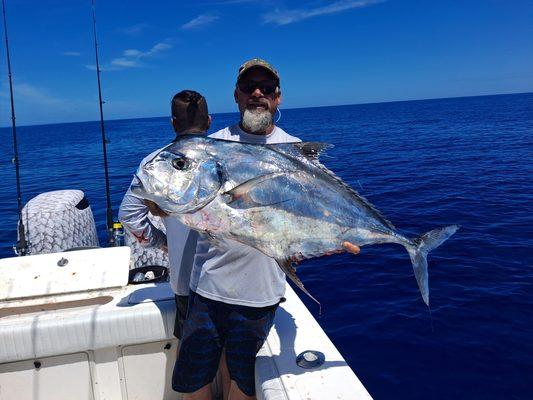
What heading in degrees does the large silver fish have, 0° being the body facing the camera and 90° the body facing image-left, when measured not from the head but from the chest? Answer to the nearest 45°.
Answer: approximately 90°

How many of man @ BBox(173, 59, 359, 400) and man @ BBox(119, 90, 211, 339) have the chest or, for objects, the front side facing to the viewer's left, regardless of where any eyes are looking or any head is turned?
0

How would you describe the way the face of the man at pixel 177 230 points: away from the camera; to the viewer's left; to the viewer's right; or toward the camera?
away from the camera

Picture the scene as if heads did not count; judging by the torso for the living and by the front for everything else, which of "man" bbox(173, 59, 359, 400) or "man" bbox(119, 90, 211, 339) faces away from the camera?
"man" bbox(119, 90, 211, 339)

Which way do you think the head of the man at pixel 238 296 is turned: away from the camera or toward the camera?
toward the camera

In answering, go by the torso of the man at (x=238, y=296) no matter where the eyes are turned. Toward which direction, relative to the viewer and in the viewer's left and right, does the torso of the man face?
facing the viewer

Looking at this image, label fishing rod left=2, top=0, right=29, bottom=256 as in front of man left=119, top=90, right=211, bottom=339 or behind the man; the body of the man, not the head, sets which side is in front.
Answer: in front

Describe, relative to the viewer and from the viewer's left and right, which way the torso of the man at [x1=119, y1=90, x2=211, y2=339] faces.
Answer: facing away from the viewer

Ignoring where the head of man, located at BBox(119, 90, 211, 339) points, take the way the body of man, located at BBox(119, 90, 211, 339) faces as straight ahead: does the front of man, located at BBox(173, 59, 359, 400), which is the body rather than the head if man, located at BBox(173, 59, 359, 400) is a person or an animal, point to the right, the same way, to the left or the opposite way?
the opposite way
